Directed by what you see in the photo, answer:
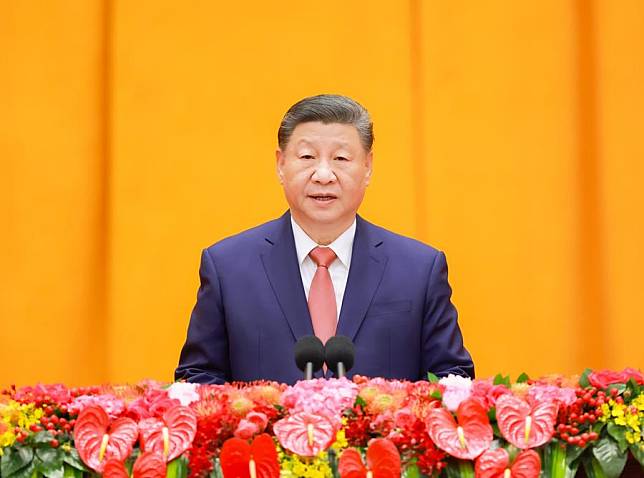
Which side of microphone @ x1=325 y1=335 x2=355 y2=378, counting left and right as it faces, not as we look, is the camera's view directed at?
back

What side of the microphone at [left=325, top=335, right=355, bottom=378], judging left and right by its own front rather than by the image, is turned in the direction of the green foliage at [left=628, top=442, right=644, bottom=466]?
right

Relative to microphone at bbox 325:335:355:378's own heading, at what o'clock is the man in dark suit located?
The man in dark suit is roughly at 12 o'clock from the microphone.

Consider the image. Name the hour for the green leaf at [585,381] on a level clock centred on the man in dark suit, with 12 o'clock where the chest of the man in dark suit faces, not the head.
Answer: The green leaf is roughly at 11 o'clock from the man in dark suit.

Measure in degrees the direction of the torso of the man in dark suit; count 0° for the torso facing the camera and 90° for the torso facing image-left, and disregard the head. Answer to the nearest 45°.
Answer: approximately 0°

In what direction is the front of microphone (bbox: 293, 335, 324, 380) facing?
away from the camera

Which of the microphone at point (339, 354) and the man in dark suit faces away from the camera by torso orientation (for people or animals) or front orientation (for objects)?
the microphone

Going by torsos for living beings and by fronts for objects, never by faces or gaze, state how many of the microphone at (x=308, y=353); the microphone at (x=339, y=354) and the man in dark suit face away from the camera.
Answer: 2

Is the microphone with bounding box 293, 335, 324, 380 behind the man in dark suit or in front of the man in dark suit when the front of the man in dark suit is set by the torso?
in front

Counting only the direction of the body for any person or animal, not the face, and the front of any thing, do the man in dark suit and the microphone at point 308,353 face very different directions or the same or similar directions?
very different directions
